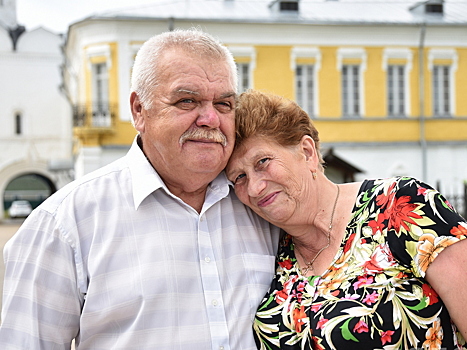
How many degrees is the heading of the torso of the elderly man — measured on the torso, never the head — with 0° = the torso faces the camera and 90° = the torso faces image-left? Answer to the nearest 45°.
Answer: approximately 315°

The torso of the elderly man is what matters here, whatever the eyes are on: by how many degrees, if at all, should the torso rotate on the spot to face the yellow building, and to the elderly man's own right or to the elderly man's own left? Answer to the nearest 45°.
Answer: approximately 135° to the elderly man's own left

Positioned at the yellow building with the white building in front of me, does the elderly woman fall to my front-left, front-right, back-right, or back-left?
back-left

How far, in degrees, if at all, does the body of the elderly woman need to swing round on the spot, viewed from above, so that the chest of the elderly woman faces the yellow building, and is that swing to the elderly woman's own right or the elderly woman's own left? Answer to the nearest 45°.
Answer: approximately 135° to the elderly woman's own right

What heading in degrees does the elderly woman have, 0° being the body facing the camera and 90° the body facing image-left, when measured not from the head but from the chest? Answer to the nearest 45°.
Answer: approximately 45°

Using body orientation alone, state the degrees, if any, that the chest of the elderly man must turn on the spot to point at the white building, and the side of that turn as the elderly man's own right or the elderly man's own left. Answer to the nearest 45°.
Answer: approximately 135° to the elderly man's own left
